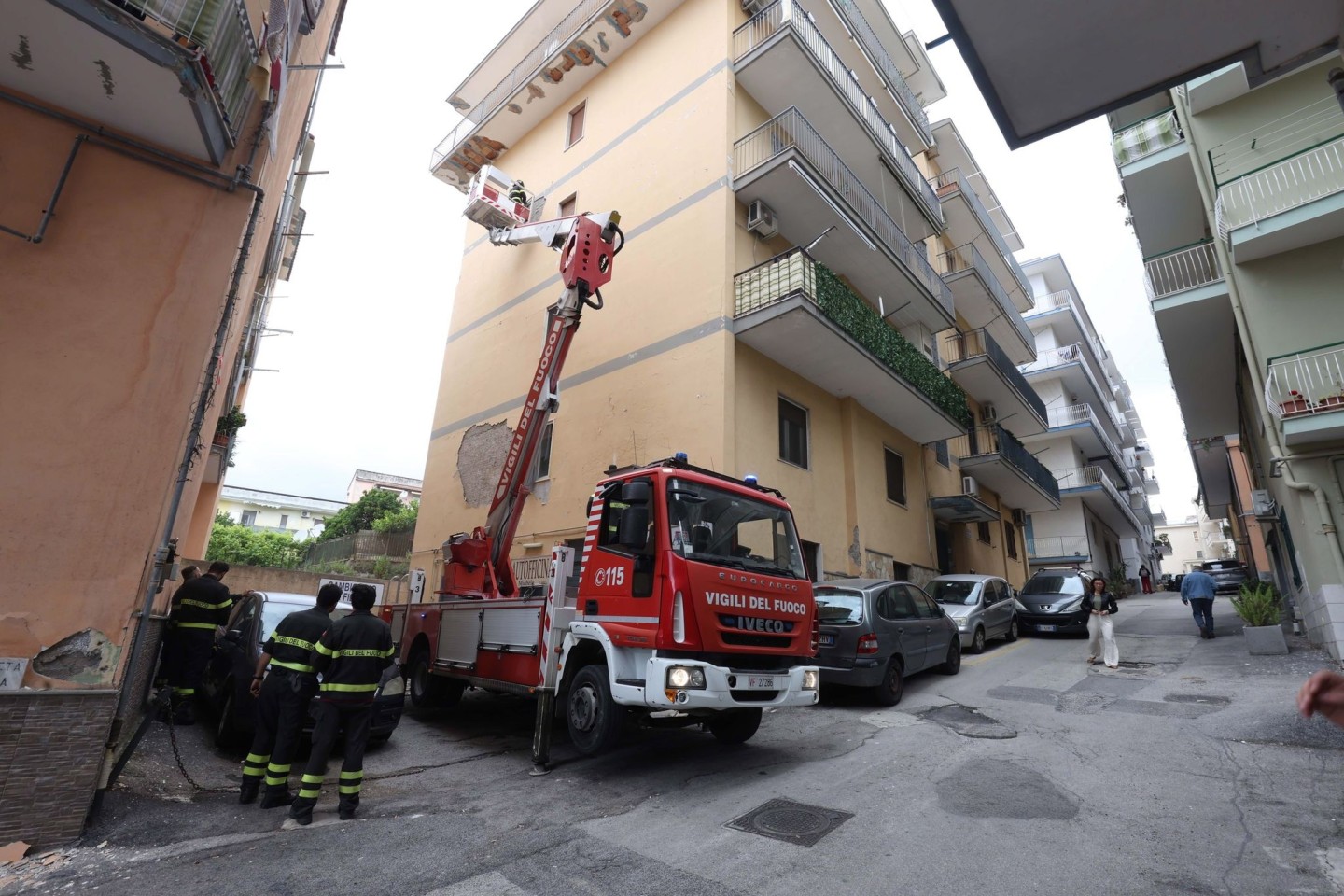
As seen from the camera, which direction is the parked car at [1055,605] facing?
toward the camera

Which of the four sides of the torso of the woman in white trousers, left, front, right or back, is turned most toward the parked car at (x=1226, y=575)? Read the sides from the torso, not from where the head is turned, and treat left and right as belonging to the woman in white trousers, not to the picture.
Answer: back

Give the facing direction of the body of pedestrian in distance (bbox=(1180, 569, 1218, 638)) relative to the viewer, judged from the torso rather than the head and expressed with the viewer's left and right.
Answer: facing away from the viewer

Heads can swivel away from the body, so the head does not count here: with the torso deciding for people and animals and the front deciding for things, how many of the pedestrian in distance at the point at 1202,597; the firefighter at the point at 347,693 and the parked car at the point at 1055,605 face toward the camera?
1

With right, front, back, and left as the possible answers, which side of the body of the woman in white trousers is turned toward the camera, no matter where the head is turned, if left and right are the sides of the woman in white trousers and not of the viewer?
front

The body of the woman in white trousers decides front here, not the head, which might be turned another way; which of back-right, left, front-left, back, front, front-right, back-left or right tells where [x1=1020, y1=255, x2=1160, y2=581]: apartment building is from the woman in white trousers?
back

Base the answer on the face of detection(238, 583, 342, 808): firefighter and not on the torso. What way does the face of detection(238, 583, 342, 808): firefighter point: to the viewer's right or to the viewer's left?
to the viewer's right

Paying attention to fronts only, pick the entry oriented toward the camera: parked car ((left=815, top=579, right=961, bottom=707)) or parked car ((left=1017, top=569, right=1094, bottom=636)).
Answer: parked car ((left=1017, top=569, right=1094, bottom=636))

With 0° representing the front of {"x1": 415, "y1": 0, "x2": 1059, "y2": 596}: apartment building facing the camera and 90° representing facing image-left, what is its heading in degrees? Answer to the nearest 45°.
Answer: approximately 315°

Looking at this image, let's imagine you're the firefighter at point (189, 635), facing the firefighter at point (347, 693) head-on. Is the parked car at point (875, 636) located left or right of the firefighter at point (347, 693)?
left

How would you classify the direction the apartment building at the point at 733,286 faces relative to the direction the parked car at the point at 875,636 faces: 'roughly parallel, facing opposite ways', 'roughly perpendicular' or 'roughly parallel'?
roughly perpendicular

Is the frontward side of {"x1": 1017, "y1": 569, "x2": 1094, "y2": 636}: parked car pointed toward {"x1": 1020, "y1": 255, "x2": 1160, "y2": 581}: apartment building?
no

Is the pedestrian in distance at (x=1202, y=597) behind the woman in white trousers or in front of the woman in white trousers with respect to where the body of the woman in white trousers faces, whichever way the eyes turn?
behind
